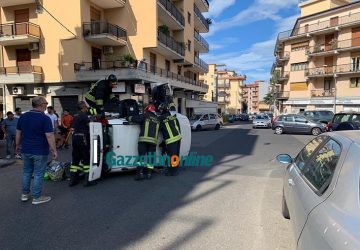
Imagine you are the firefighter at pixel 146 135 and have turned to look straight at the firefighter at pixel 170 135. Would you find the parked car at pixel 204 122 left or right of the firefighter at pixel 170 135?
left

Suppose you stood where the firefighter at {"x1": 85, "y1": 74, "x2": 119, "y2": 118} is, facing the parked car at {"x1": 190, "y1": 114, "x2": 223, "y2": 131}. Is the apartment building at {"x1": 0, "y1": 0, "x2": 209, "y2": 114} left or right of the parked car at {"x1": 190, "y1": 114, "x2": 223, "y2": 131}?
left

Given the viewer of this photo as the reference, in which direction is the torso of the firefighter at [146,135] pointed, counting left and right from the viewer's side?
facing away from the viewer and to the left of the viewer

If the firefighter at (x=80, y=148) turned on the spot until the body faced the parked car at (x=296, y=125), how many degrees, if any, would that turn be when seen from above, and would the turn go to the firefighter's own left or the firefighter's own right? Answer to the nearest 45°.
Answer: approximately 45° to the firefighter's own left

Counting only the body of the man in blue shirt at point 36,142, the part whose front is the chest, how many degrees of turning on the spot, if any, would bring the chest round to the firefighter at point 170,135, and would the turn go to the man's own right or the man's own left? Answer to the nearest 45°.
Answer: approximately 45° to the man's own right

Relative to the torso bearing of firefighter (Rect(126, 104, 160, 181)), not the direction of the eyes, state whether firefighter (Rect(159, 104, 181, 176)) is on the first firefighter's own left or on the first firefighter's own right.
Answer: on the first firefighter's own right

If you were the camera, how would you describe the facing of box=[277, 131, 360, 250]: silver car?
facing away from the viewer and to the left of the viewer

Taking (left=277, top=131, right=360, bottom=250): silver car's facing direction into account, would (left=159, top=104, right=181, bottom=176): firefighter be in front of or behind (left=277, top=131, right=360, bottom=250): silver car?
in front

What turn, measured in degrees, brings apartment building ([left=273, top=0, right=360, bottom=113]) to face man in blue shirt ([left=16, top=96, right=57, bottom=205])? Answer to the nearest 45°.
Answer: approximately 45° to its left

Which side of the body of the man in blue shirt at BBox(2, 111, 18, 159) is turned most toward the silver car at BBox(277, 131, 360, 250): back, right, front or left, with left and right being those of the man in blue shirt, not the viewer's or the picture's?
front

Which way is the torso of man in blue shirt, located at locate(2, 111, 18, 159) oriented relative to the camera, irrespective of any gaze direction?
toward the camera

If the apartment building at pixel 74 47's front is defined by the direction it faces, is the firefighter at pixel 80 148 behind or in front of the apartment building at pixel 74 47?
in front
